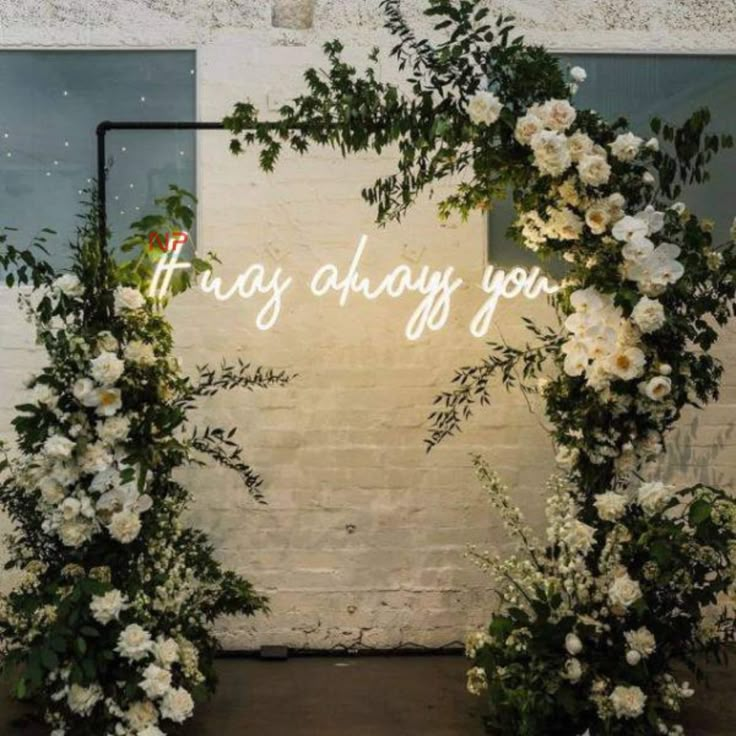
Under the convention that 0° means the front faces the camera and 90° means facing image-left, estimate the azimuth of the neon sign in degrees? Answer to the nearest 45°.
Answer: approximately 0°

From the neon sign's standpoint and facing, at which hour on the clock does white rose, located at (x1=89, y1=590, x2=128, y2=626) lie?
The white rose is roughly at 1 o'clock from the neon sign.

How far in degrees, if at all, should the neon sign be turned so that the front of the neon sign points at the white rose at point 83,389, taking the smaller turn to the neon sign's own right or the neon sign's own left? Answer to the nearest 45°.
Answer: approximately 45° to the neon sign's own right

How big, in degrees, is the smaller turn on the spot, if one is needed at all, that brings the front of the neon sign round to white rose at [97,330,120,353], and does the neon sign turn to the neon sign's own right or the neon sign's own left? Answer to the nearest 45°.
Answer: approximately 45° to the neon sign's own right

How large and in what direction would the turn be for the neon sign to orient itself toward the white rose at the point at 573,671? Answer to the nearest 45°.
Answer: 0° — it already faces it
